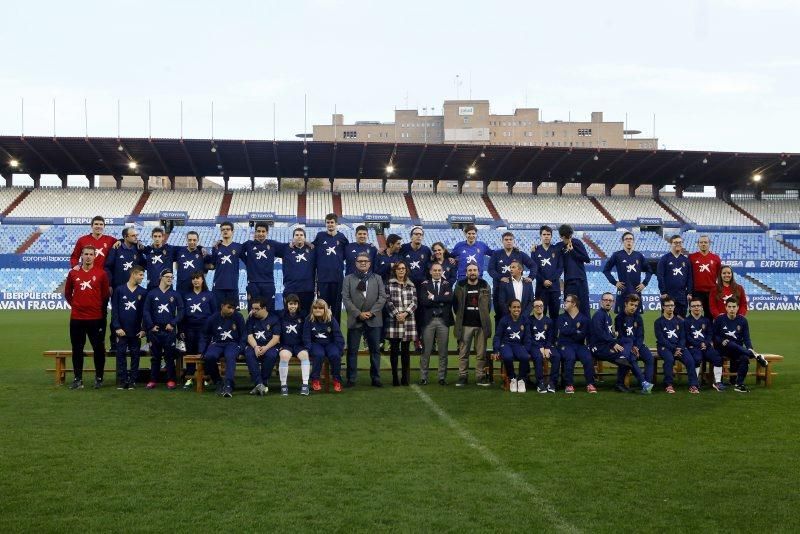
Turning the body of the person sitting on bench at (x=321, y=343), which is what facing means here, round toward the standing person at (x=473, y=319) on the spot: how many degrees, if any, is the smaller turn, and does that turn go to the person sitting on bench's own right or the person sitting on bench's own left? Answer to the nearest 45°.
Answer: approximately 90° to the person sitting on bench's own left

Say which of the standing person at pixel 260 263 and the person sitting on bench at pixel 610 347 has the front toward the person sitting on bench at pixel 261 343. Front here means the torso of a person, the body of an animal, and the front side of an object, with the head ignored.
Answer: the standing person at pixel 260 263

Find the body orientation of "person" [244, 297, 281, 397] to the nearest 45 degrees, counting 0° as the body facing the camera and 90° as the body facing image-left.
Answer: approximately 0°

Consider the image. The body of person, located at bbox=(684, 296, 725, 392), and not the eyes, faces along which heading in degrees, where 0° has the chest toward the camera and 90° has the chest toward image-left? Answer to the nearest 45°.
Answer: approximately 0°

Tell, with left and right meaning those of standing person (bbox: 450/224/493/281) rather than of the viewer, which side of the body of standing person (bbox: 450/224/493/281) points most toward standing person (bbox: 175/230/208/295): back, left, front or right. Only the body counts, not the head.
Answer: right

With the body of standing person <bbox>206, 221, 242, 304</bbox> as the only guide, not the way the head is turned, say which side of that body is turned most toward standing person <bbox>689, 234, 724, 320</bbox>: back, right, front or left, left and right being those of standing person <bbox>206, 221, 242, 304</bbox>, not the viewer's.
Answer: left

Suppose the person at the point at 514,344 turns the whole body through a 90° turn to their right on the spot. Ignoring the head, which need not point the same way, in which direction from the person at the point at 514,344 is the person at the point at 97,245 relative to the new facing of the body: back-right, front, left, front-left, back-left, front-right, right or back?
front
